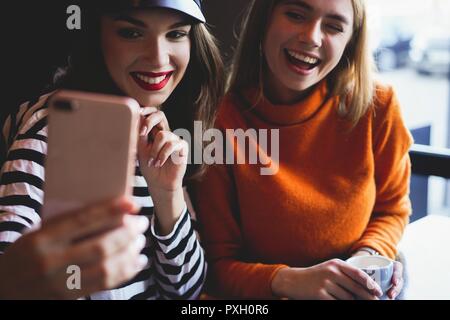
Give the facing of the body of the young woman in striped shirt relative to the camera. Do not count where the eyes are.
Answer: toward the camera

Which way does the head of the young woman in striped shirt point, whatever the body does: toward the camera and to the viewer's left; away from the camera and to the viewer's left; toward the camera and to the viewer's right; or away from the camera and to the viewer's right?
toward the camera and to the viewer's left

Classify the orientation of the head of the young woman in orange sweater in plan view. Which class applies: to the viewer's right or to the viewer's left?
to the viewer's left
